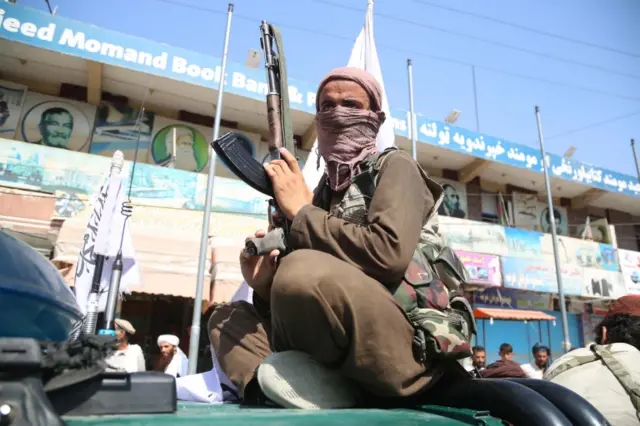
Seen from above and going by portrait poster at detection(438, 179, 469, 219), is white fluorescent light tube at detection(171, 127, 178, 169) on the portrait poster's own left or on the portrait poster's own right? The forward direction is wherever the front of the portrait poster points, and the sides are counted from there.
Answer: on the portrait poster's own right

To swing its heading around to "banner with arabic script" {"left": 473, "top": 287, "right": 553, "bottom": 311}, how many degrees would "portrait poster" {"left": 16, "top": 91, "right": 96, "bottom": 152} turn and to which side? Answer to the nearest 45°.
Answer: approximately 90° to its left

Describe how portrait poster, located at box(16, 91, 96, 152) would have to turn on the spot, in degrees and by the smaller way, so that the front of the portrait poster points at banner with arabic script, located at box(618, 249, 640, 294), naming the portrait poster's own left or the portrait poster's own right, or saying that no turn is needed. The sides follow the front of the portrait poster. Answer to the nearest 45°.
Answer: approximately 90° to the portrait poster's own left

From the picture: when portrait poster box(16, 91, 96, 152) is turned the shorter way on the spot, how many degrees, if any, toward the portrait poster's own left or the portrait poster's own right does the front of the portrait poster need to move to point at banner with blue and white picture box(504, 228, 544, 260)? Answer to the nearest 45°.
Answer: approximately 90° to the portrait poster's own left

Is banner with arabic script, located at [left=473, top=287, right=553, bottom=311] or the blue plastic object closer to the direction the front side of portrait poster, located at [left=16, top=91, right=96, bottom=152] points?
the blue plastic object

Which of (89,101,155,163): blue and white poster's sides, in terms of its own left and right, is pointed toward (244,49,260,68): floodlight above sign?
left
